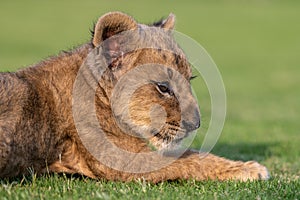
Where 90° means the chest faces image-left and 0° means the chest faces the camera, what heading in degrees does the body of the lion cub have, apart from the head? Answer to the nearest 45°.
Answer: approximately 270°
